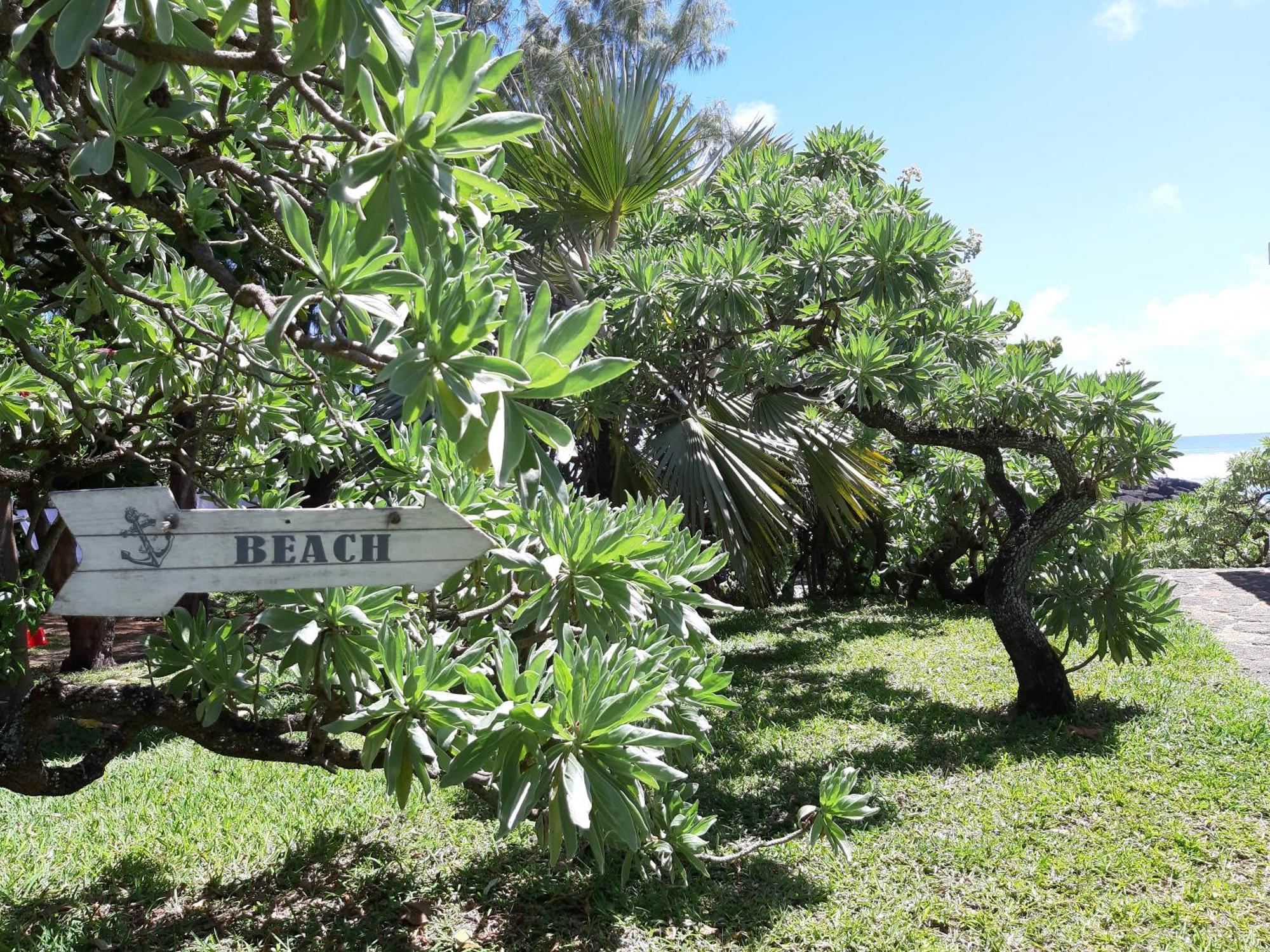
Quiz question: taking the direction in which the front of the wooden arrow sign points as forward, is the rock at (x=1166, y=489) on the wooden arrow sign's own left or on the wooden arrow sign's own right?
on the wooden arrow sign's own left

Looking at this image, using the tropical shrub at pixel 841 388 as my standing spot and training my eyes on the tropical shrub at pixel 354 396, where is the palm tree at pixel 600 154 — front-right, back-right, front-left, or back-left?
back-right
